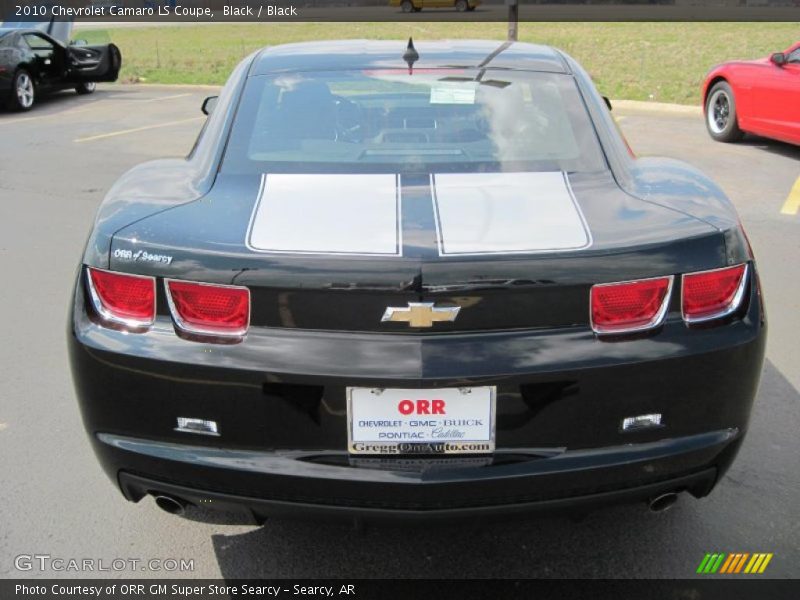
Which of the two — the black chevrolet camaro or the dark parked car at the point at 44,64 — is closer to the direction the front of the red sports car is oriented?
the dark parked car

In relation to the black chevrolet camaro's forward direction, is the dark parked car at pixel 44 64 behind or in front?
in front

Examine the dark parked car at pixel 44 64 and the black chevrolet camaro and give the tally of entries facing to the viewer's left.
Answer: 0

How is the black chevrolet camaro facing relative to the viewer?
away from the camera

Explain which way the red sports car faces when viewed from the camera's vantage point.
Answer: facing away from the viewer and to the left of the viewer
